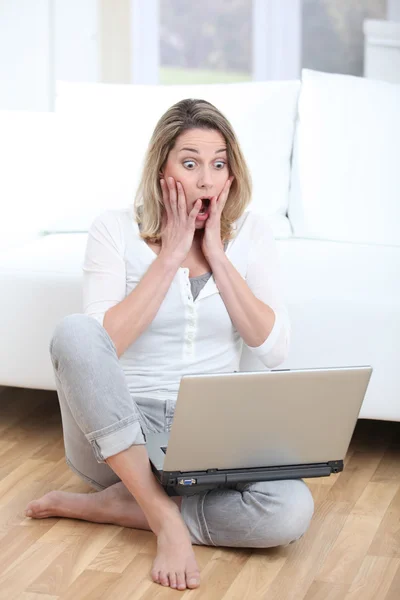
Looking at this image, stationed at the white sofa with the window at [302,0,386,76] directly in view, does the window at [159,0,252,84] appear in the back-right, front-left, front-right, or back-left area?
front-left

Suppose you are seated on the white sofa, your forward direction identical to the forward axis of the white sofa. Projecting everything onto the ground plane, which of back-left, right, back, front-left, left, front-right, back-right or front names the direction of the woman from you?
front

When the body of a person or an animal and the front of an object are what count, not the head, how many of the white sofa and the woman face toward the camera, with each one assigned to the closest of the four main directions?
2

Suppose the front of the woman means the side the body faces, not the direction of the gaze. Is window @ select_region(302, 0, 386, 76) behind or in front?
behind

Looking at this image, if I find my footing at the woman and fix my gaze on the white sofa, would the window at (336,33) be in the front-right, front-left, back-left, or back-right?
front-right

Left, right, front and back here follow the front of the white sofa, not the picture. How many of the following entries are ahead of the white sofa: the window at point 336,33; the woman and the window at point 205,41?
1

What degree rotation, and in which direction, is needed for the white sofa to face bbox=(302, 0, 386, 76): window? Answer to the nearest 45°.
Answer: approximately 180°

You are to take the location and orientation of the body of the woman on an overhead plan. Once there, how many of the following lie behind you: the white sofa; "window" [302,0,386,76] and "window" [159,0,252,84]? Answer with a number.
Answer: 3

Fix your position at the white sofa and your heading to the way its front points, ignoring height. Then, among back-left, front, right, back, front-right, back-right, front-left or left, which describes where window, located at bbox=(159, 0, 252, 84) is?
back

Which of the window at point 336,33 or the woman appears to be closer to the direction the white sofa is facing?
the woman

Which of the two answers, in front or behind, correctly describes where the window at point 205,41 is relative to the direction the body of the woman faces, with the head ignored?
behind

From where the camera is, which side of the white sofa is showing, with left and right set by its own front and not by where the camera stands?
front

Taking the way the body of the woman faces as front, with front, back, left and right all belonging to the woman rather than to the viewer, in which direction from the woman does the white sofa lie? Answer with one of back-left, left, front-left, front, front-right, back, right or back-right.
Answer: back

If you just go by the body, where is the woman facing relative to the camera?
toward the camera

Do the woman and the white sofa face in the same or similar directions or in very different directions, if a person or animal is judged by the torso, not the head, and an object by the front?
same or similar directions
